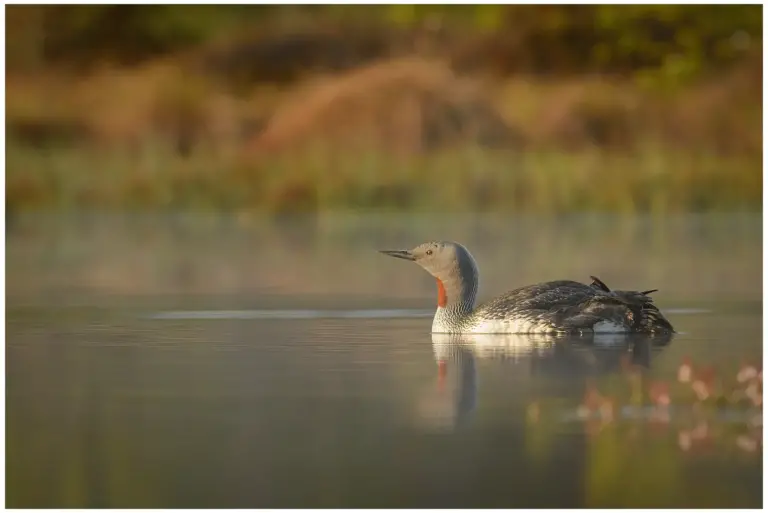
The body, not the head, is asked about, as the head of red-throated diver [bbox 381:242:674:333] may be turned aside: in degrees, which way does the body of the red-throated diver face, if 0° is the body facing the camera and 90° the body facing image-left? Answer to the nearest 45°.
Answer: approximately 90°

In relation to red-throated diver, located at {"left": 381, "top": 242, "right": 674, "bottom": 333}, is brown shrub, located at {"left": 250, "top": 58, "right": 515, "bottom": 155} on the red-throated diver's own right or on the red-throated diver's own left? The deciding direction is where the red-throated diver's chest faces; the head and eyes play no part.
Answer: on the red-throated diver's own right
